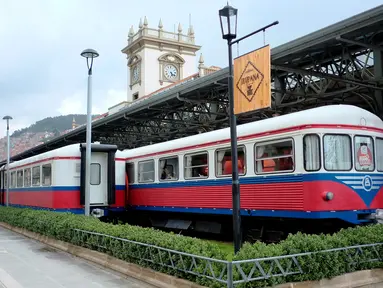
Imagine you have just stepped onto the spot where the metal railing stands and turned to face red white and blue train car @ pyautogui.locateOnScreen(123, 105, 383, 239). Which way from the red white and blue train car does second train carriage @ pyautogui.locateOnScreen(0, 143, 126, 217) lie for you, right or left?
left

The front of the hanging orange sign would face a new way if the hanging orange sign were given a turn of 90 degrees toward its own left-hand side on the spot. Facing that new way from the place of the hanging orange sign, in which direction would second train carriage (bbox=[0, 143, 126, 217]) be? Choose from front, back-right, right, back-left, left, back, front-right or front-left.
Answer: back

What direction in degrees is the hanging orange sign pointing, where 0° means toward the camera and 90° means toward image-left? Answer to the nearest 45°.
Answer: approximately 45°
